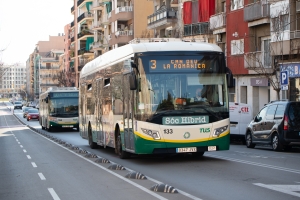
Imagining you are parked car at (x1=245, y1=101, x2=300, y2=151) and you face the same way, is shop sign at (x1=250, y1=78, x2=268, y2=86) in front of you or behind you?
in front

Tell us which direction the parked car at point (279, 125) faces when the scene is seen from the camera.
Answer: facing away from the viewer and to the left of the viewer

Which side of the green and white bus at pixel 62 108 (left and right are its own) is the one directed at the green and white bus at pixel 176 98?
front

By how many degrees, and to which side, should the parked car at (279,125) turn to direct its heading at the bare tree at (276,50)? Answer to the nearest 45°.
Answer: approximately 45° to its right

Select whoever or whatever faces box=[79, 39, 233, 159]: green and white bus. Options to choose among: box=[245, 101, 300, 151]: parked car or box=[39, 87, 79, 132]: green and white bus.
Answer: box=[39, 87, 79, 132]: green and white bus

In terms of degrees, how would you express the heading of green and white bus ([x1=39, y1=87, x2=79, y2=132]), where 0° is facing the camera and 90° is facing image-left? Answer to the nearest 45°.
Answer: approximately 0°

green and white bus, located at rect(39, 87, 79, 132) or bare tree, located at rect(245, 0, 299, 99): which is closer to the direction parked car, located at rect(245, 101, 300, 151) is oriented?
the green and white bus

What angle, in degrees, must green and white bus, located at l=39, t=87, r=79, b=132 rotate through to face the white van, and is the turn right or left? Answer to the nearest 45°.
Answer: approximately 45° to its left

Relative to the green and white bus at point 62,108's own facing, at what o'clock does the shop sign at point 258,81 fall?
The shop sign is roughly at 10 o'clock from the green and white bus.
